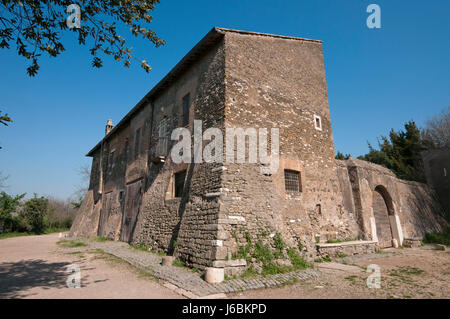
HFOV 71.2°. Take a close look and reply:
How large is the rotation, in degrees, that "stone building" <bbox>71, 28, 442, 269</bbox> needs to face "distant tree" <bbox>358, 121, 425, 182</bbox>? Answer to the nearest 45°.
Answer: approximately 180°

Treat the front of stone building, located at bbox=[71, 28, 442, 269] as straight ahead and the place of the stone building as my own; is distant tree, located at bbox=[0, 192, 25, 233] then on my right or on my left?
on my right

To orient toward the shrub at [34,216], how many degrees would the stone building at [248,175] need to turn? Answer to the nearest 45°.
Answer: approximately 90° to its right

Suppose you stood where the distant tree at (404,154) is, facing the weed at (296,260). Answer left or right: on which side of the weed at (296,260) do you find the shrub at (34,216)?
right

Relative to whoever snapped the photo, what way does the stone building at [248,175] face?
facing the viewer and to the left of the viewer

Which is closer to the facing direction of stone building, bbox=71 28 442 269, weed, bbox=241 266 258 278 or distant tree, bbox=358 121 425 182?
the weed

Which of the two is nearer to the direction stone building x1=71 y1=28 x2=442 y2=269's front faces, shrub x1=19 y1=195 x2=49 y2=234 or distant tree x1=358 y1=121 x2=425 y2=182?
the shrub

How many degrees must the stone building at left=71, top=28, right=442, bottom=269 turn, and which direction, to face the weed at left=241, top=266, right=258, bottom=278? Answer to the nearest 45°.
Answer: approximately 45° to its left

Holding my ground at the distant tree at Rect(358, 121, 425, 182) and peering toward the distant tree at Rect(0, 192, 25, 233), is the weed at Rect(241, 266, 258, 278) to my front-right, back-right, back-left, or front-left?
front-left
